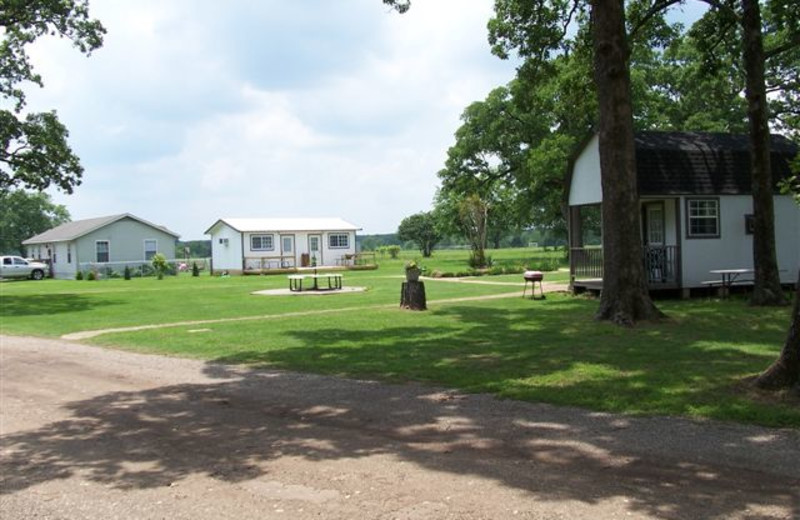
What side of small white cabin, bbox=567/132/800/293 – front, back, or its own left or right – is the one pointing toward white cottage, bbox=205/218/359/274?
right

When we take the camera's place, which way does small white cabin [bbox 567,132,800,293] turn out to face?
facing the viewer and to the left of the viewer

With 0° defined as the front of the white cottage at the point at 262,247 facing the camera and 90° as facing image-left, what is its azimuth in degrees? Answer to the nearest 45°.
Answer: approximately 315°

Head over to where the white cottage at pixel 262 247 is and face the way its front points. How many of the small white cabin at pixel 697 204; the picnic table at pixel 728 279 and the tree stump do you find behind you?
0

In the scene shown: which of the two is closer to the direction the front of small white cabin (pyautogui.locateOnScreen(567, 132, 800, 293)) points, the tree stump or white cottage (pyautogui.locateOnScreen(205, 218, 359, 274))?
the tree stump

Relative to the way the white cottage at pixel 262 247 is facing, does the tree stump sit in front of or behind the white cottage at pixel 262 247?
in front

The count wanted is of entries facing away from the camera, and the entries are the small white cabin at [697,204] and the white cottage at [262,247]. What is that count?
0

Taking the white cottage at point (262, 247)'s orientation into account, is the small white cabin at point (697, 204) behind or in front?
in front
